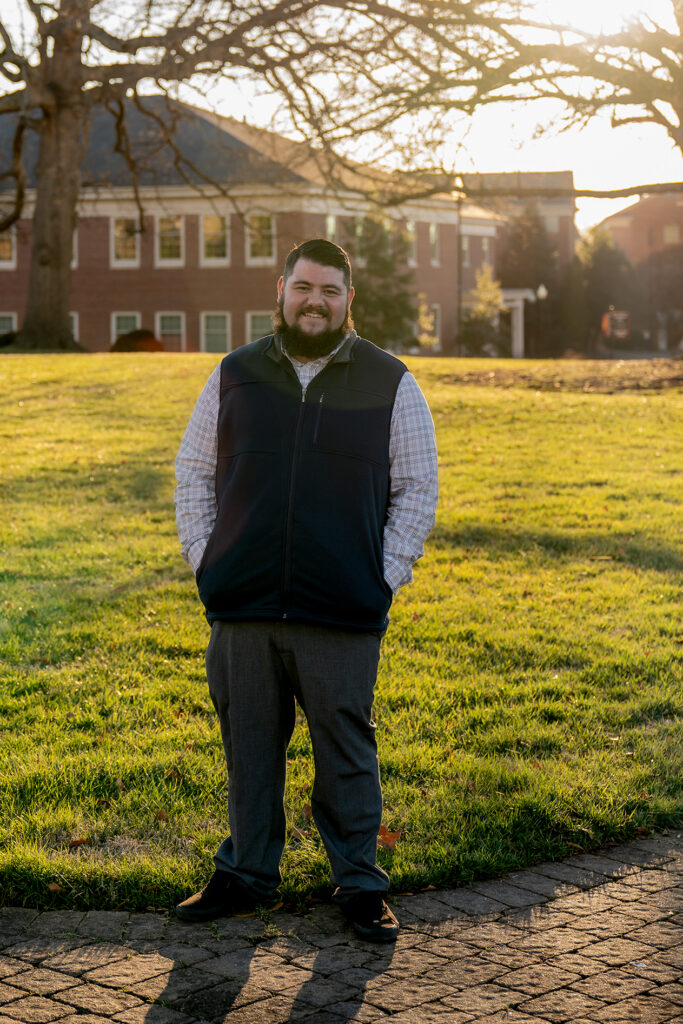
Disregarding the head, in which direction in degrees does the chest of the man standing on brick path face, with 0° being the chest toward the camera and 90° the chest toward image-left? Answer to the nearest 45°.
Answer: approximately 0°

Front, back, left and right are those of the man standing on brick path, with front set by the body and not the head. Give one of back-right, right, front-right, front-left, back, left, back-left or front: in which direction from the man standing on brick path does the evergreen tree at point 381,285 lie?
back
